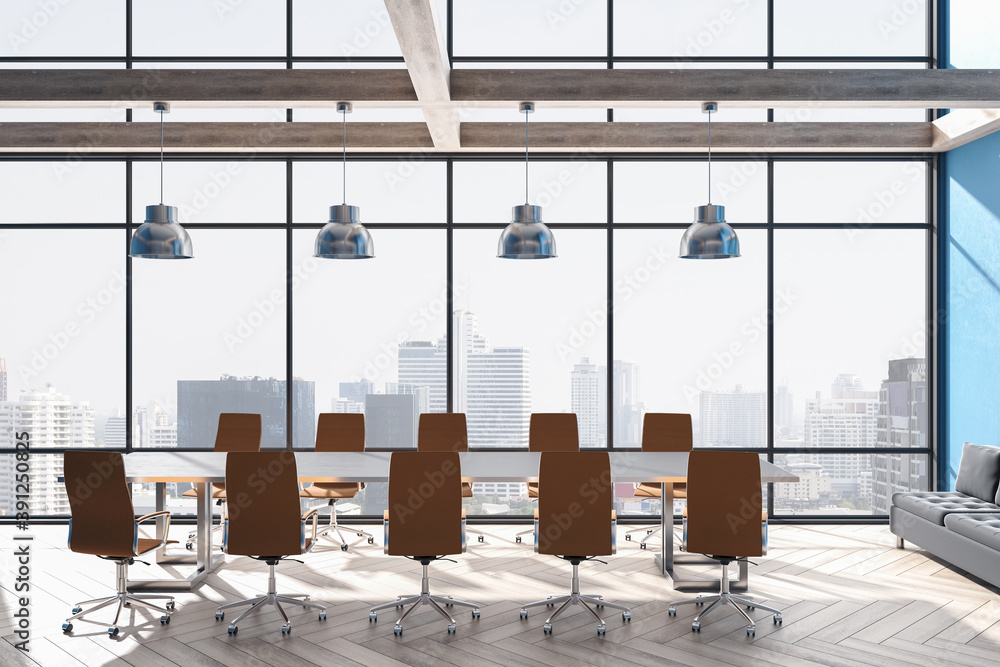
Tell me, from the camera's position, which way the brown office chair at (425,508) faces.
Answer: facing away from the viewer

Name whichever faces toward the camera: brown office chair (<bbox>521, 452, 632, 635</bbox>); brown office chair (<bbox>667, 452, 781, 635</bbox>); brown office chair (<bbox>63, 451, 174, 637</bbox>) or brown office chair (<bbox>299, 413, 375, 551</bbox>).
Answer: brown office chair (<bbox>299, 413, 375, 551</bbox>)

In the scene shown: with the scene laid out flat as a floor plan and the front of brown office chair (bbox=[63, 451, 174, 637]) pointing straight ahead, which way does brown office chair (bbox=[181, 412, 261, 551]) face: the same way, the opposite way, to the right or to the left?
the opposite way

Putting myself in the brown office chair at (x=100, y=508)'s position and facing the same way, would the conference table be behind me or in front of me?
in front

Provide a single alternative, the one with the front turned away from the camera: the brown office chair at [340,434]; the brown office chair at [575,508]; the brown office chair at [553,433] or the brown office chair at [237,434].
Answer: the brown office chair at [575,508]

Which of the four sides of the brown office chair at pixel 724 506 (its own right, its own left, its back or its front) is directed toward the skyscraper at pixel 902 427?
front

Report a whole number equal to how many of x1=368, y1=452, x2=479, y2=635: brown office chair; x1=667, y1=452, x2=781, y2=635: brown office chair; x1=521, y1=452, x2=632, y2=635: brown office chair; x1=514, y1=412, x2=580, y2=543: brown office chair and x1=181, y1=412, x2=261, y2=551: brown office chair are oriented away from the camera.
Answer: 3

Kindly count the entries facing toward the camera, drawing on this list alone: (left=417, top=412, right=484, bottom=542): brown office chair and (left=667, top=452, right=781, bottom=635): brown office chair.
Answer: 1

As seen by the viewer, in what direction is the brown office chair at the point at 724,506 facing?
away from the camera

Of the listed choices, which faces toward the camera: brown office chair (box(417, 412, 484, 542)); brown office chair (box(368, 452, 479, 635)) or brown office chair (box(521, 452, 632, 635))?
brown office chair (box(417, 412, 484, 542))
